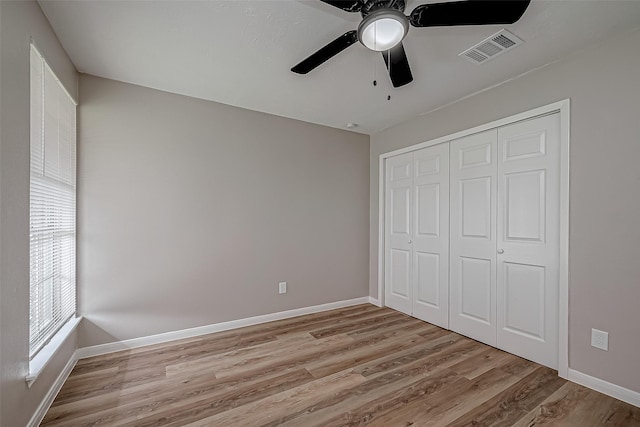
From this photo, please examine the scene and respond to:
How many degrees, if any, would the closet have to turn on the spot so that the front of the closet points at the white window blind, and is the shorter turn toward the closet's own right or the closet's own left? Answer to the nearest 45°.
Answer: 0° — it already faces it

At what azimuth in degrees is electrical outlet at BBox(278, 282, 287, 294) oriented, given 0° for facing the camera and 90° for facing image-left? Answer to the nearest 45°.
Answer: approximately 0°

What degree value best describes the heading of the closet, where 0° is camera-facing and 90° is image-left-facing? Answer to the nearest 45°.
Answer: approximately 45°

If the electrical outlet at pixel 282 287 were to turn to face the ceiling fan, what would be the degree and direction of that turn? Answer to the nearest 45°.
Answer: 0° — it already faces it

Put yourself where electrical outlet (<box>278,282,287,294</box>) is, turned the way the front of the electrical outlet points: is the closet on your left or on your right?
on your left

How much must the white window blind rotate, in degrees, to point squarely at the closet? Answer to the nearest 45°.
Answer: approximately 45° to its right

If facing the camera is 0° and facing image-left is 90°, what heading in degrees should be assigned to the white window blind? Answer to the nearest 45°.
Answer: approximately 270°

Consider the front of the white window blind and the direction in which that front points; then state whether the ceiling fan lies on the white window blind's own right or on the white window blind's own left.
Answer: on the white window blind's own right

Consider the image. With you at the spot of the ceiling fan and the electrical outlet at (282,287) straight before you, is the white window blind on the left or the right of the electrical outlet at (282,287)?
left

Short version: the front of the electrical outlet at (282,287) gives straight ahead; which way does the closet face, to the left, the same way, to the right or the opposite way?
to the right
